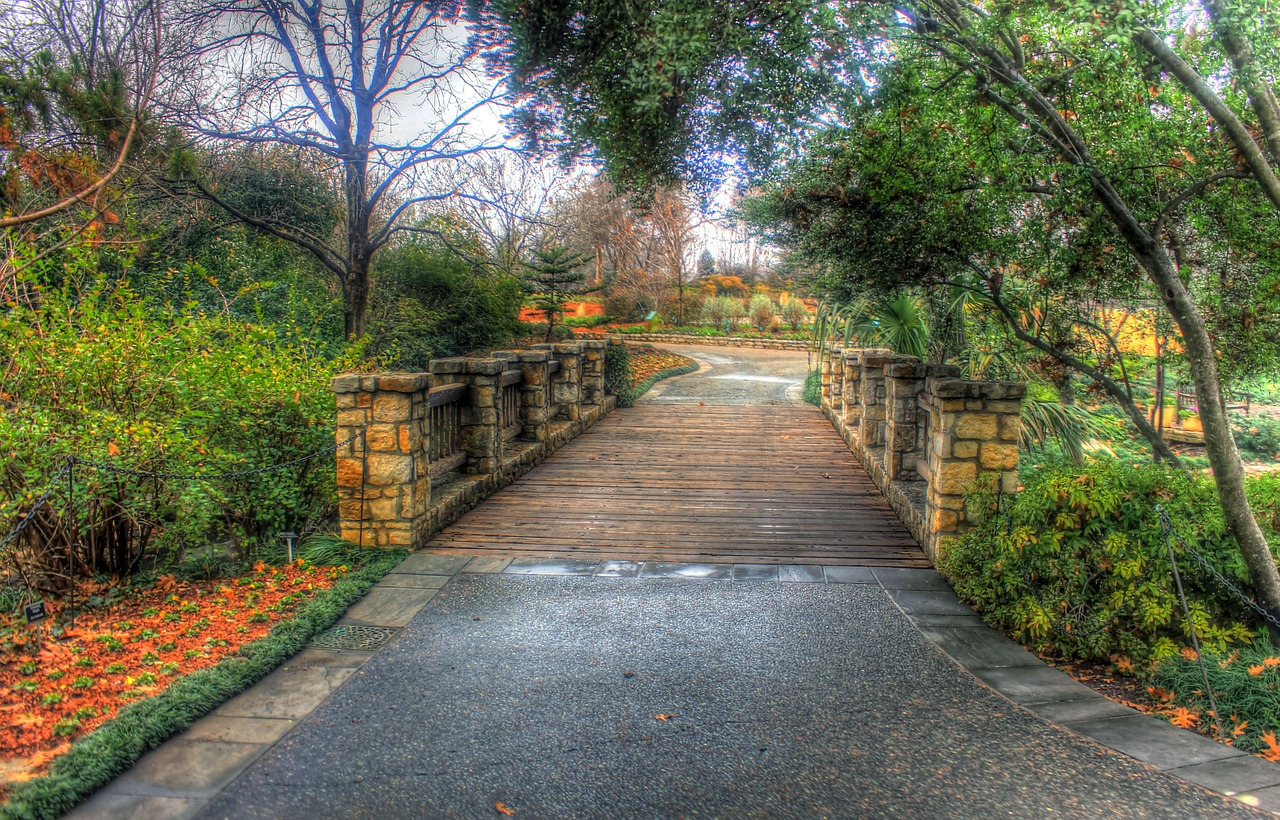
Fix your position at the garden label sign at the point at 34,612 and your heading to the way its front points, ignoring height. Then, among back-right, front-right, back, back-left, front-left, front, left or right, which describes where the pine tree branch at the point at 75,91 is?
back

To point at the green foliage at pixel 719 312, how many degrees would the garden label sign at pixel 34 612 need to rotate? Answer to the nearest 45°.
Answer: approximately 135° to its left

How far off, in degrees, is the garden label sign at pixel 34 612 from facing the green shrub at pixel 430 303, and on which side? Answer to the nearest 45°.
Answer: approximately 135° to its left

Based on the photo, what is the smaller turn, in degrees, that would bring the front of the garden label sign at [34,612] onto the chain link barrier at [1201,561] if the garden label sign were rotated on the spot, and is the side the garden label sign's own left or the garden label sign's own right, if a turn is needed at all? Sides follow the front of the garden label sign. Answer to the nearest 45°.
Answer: approximately 45° to the garden label sign's own left

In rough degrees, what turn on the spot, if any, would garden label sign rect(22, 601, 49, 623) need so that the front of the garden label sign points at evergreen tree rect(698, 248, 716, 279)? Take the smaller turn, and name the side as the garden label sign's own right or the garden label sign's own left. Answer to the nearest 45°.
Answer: approximately 135° to the garden label sign's own left

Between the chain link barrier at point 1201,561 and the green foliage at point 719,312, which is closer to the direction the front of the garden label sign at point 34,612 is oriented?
the chain link barrier

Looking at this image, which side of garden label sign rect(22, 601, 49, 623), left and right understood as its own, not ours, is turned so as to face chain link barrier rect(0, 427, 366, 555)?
back

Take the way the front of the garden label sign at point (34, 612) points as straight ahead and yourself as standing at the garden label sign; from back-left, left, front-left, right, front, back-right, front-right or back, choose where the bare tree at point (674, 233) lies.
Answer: back-left

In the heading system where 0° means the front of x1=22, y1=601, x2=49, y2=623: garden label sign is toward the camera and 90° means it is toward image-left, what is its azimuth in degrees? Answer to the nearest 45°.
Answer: approximately 0°

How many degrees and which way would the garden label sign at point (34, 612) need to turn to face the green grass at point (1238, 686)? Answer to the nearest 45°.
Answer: approximately 45° to its left

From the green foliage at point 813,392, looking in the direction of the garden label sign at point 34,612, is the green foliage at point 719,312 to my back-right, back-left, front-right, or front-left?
back-right

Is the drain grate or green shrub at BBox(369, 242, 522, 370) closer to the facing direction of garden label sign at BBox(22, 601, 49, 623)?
the drain grate
